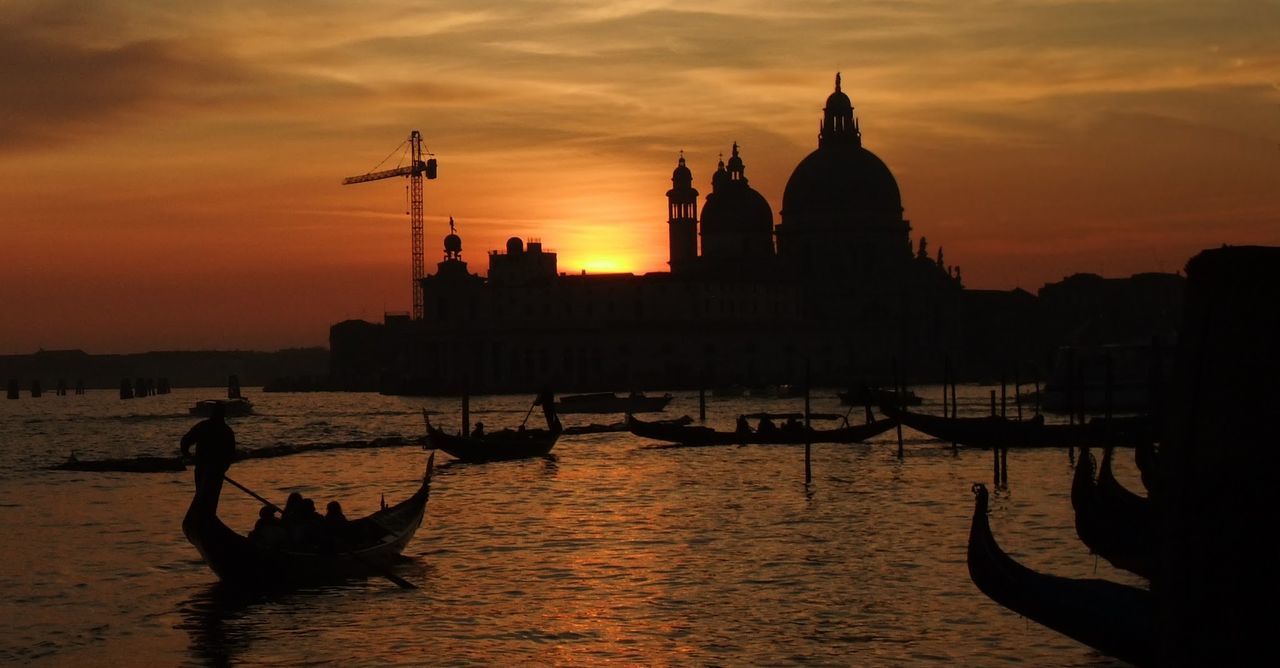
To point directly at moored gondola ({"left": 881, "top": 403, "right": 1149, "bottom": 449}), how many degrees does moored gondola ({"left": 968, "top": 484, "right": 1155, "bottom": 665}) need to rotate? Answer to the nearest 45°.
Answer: approximately 45° to its right

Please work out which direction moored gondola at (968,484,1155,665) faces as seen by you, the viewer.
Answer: facing away from the viewer and to the left of the viewer

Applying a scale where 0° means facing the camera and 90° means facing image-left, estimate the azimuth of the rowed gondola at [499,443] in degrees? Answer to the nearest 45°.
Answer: approximately 90°

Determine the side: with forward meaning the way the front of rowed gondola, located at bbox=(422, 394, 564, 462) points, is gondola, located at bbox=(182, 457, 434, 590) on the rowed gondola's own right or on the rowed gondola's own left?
on the rowed gondola's own left

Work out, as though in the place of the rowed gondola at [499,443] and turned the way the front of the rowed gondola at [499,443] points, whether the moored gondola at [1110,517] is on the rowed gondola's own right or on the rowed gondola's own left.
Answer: on the rowed gondola's own left
